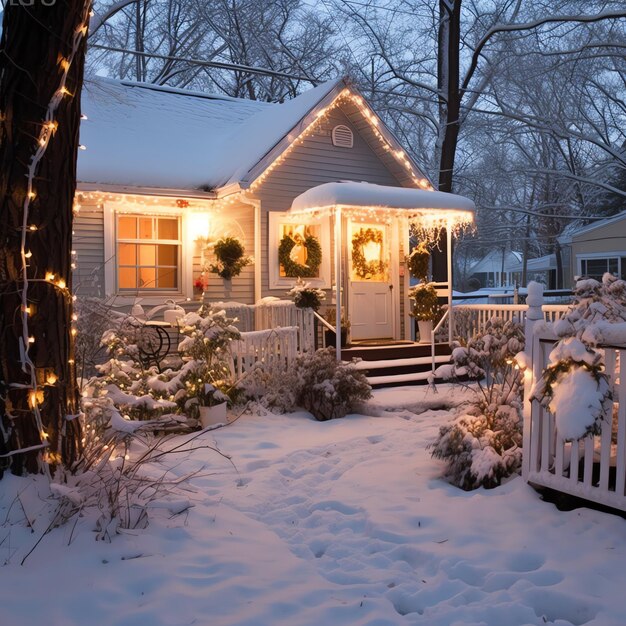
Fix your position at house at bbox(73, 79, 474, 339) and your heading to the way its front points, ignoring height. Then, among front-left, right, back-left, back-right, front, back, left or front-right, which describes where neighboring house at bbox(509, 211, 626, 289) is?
back-left

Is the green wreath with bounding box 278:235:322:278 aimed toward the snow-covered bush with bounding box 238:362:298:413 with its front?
yes

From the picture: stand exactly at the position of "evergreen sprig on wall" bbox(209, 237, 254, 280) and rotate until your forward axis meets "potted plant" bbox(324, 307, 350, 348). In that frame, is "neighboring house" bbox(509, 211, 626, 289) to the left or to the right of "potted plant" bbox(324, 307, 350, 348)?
left

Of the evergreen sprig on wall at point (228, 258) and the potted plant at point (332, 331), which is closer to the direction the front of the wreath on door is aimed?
the potted plant

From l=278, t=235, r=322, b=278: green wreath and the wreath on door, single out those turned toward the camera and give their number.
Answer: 2

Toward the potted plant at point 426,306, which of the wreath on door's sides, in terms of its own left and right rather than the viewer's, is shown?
left

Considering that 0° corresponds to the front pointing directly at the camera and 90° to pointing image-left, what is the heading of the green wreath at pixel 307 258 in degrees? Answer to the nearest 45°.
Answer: approximately 0°
